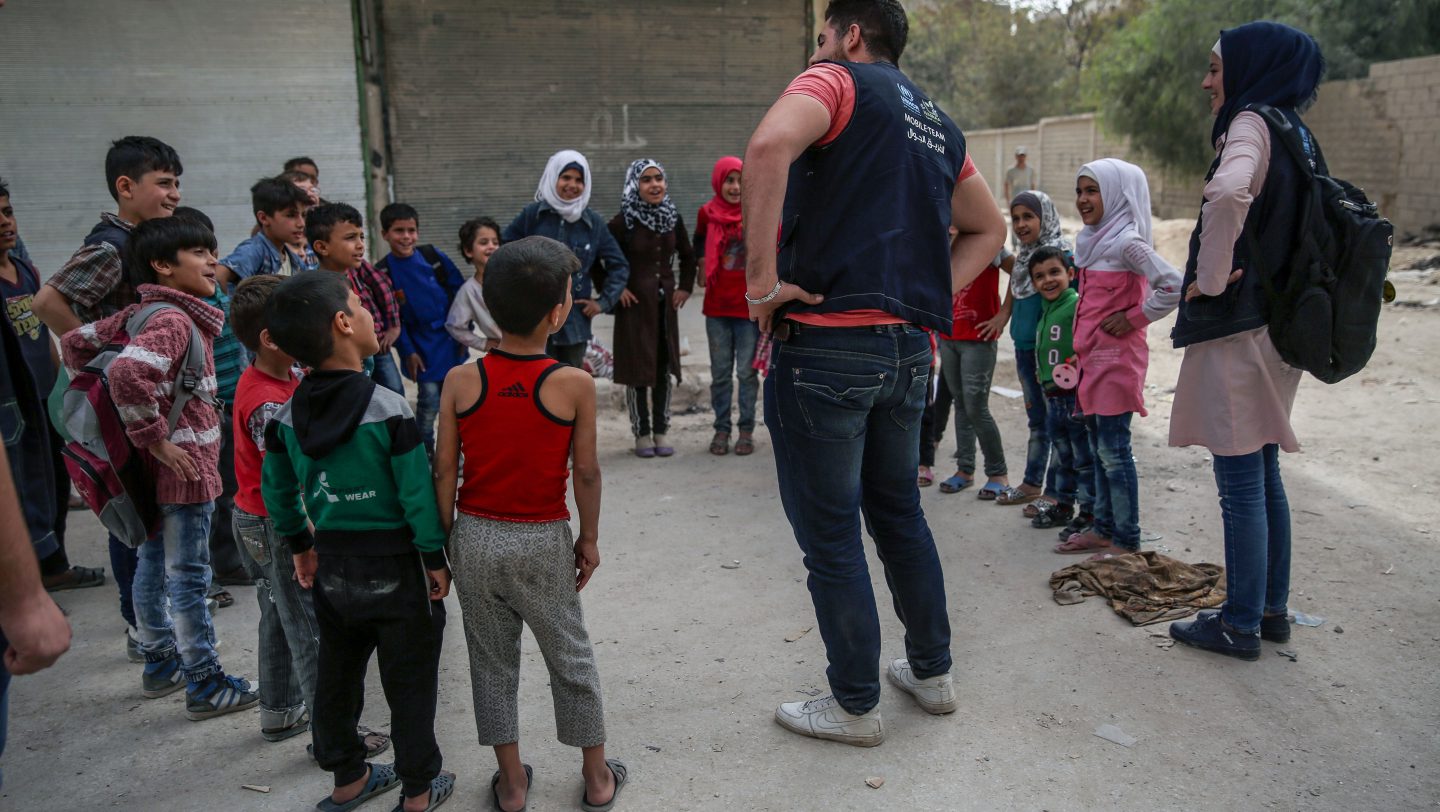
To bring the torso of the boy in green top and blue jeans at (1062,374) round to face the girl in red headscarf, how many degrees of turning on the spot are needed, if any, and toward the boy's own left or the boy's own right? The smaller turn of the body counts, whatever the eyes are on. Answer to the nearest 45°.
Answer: approximately 90° to the boy's own right

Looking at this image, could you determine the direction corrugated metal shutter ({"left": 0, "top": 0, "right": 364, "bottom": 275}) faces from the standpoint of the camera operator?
facing the viewer

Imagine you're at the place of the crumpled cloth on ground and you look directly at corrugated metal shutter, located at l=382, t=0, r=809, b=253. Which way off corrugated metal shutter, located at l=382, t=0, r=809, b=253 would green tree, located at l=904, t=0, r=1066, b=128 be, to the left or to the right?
right

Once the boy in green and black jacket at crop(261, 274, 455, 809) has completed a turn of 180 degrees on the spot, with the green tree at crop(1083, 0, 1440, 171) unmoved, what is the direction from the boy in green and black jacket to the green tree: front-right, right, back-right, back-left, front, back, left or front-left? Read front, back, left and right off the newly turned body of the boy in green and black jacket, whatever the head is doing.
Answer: back

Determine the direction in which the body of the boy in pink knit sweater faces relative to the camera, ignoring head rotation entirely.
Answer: to the viewer's right

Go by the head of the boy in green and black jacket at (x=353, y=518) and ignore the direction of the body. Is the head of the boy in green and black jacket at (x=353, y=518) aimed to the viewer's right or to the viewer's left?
to the viewer's right

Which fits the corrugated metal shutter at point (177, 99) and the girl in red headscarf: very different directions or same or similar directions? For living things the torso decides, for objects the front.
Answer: same or similar directions

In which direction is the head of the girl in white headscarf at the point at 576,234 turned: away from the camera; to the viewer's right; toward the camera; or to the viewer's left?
toward the camera

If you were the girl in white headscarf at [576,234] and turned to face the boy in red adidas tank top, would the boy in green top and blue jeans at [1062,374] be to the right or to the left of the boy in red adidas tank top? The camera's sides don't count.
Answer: left

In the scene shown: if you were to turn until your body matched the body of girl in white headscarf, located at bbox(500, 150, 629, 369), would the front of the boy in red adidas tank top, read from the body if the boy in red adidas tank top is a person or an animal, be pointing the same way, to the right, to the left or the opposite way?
the opposite way

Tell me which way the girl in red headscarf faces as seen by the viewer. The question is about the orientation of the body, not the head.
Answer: toward the camera

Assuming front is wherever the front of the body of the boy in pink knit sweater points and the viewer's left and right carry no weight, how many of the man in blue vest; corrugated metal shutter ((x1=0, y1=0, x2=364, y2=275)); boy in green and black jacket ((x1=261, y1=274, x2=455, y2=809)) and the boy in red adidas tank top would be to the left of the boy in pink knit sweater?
1

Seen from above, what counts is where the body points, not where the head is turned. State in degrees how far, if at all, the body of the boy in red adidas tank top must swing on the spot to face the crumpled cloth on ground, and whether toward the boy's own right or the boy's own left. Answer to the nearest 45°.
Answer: approximately 90° to the boy's own right

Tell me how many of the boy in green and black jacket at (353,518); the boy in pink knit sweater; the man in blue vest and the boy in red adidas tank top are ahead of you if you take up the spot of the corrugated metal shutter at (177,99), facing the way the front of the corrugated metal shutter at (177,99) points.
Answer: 4

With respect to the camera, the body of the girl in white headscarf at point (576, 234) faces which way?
toward the camera

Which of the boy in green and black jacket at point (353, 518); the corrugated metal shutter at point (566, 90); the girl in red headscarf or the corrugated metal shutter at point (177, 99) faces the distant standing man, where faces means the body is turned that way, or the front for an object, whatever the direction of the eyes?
the boy in green and black jacket

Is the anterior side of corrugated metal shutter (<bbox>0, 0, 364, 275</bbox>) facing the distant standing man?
no

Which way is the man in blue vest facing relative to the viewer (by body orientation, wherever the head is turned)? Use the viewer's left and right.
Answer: facing away from the viewer and to the left of the viewer

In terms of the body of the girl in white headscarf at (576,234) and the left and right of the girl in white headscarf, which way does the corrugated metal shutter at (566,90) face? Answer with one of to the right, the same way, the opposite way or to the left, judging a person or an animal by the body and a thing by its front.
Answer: the same way

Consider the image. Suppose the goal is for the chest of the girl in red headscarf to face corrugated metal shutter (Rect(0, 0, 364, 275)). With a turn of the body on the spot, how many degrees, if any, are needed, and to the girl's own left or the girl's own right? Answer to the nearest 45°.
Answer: approximately 90° to the girl's own right

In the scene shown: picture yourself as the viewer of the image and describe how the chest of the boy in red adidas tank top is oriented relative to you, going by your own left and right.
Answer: facing away from the viewer
